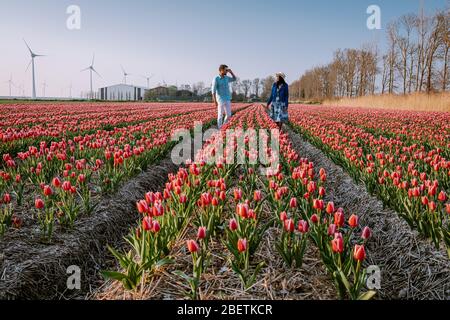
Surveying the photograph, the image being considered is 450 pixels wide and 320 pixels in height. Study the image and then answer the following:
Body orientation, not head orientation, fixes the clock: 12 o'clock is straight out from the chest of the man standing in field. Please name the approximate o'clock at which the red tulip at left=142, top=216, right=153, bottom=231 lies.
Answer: The red tulip is roughly at 12 o'clock from the man standing in field.

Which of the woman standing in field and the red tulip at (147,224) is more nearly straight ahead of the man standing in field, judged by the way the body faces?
the red tulip

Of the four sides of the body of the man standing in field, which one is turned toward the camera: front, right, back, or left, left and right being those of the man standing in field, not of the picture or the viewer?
front

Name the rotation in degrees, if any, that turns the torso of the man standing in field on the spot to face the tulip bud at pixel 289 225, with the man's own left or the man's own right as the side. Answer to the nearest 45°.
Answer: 0° — they already face it

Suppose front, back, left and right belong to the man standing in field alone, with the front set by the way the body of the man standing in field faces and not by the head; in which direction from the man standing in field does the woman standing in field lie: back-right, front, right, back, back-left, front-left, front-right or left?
left
